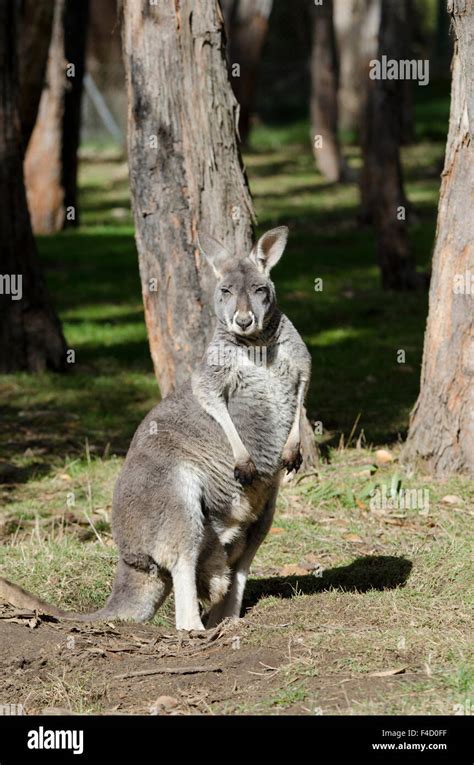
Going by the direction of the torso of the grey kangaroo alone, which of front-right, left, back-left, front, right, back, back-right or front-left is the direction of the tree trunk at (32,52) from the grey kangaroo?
back-left

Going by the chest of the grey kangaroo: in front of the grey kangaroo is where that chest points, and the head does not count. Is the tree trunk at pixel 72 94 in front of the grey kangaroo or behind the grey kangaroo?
behind

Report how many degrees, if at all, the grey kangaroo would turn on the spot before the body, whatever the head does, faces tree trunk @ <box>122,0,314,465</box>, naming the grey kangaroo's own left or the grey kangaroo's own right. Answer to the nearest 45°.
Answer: approximately 135° to the grey kangaroo's own left

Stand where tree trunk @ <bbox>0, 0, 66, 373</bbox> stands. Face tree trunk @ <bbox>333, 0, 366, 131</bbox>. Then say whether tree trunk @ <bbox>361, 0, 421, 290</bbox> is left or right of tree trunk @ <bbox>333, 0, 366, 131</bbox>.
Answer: right

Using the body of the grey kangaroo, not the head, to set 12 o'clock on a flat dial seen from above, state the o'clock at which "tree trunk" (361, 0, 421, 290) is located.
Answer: The tree trunk is roughly at 8 o'clock from the grey kangaroo.

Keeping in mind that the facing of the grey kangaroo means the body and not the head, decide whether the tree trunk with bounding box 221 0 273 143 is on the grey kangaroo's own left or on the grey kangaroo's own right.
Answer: on the grey kangaroo's own left

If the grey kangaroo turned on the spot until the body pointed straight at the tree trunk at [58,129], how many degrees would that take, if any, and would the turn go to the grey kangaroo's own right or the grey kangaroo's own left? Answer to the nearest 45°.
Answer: approximately 135° to the grey kangaroo's own left

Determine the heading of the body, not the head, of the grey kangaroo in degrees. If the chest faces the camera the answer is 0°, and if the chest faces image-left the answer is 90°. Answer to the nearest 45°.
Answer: approximately 315°

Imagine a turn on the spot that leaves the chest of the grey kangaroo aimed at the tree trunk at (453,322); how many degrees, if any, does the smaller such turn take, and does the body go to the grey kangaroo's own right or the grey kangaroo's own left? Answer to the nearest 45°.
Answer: approximately 90° to the grey kangaroo's own left

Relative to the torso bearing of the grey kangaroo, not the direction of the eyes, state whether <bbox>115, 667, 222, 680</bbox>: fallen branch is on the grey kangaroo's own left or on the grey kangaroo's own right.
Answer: on the grey kangaroo's own right
